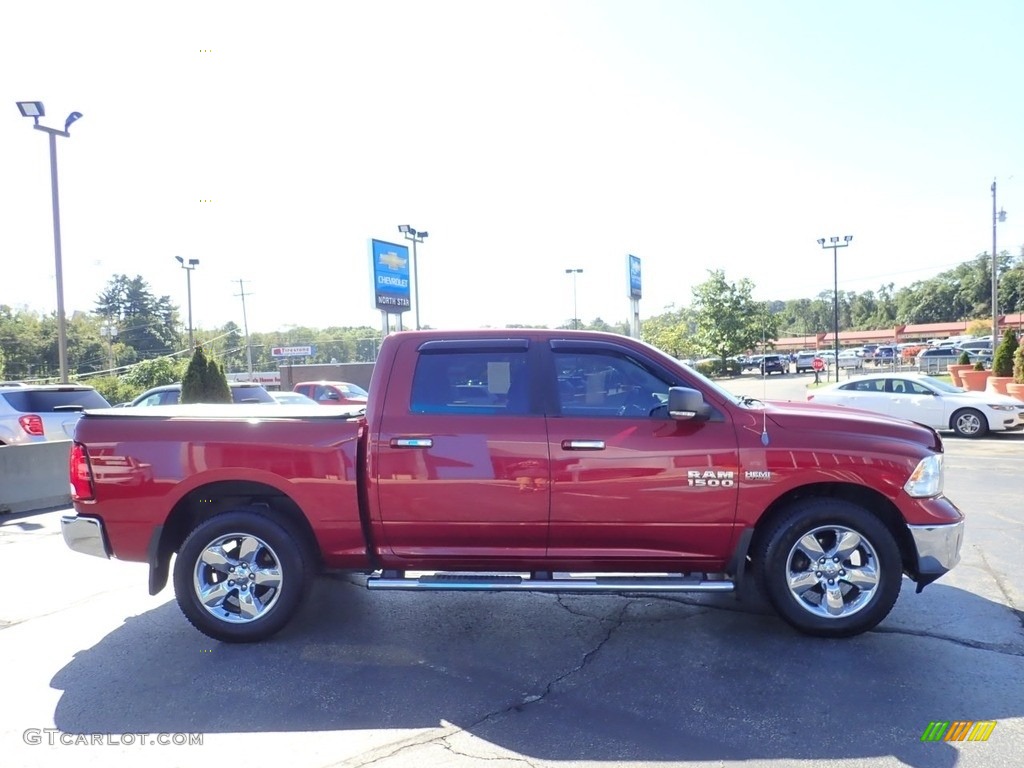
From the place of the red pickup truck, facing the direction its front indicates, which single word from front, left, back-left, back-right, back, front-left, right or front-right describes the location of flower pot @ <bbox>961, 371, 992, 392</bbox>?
front-left

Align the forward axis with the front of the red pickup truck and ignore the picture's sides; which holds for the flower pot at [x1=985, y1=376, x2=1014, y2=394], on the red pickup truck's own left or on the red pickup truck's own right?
on the red pickup truck's own left

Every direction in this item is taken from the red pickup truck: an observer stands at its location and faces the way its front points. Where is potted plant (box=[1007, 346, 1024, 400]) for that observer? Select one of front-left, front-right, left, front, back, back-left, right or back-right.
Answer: front-left

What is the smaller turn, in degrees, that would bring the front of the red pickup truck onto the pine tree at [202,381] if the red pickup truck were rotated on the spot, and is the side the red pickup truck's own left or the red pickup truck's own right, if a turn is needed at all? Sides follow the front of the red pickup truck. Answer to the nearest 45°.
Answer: approximately 135° to the red pickup truck's own left

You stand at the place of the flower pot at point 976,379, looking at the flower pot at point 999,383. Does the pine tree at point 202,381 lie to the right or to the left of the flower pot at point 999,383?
right

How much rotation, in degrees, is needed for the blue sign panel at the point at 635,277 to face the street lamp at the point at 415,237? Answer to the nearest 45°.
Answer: approximately 135° to its right

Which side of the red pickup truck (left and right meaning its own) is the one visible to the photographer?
right

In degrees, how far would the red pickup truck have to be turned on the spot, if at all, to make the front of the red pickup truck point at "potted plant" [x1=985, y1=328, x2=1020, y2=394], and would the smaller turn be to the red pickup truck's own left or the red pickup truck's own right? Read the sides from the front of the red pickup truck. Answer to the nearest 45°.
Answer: approximately 45° to the red pickup truck's own left
